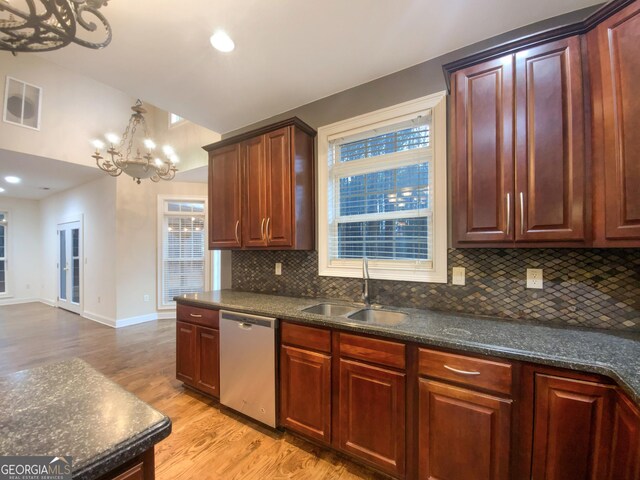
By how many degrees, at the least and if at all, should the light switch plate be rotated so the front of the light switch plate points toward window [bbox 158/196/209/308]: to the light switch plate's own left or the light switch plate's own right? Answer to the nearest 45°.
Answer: approximately 90° to the light switch plate's own right

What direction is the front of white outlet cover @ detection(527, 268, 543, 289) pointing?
toward the camera

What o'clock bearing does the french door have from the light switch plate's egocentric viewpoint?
The french door is roughly at 3 o'clock from the light switch plate.

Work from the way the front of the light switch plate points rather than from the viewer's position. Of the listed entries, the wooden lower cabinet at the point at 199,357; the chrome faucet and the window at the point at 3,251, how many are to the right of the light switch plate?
3

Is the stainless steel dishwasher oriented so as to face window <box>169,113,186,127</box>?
no

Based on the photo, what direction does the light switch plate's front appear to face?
toward the camera

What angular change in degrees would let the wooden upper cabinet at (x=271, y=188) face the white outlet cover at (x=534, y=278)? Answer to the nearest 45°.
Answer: approximately 90° to its left

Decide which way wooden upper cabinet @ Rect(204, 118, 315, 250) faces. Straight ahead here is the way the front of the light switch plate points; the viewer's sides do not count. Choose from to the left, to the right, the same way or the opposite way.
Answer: the same way

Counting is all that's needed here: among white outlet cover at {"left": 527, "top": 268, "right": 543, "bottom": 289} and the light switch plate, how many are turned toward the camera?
2

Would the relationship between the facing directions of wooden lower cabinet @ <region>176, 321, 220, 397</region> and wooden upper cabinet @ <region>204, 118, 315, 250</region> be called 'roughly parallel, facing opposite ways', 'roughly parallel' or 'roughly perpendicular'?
roughly parallel

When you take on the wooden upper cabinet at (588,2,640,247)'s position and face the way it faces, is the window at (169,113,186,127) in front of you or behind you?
in front

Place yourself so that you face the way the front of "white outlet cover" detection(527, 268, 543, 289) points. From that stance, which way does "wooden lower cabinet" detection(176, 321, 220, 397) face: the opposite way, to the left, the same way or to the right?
the same way

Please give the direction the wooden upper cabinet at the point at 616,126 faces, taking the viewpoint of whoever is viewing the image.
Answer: facing the viewer and to the left of the viewer

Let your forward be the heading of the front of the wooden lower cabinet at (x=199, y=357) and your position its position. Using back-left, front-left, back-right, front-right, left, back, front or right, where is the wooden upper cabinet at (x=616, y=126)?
left

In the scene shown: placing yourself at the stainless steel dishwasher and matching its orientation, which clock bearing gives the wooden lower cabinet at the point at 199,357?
The wooden lower cabinet is roughly at 3 o'clock from the stainless steel dishwasher.

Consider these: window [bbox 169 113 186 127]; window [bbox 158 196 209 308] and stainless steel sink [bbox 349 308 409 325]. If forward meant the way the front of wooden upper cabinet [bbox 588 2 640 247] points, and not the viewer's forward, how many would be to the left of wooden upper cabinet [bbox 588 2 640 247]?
0

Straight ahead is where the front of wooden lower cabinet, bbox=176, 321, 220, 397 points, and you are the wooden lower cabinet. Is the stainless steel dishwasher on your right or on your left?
on your left

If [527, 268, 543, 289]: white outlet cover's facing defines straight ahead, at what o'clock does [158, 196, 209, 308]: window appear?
The window is roughly at 3 o'clock from the white outlet cover.

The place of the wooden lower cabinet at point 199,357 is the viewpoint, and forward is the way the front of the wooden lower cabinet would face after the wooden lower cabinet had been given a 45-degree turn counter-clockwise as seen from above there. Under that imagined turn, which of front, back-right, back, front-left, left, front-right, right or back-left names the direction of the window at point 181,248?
back

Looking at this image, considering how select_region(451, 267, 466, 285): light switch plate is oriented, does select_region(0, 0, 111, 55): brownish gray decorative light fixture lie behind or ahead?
ahead

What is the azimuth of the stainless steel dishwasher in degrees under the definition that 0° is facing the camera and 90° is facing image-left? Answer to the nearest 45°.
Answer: approximately 45°
